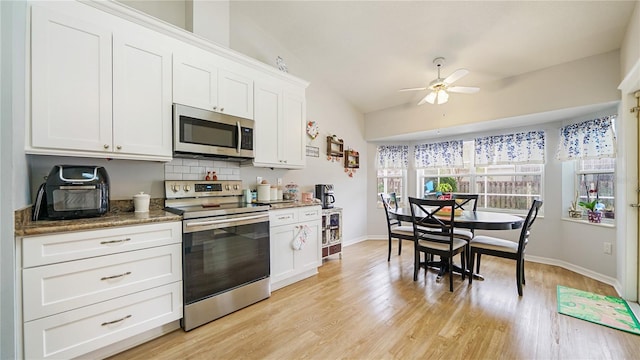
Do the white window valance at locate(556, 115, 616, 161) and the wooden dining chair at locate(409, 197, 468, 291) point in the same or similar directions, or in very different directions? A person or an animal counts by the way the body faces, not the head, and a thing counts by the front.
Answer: very different directions

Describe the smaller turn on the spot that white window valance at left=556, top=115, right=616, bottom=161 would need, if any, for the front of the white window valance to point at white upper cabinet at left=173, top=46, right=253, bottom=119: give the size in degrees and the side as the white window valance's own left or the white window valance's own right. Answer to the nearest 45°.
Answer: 0° — it already faces it

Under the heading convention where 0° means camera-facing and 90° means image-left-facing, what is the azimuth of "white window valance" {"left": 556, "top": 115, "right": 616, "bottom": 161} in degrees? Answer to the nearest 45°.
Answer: approximately 45°

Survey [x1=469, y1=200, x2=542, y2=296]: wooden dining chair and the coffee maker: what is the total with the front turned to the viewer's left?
1

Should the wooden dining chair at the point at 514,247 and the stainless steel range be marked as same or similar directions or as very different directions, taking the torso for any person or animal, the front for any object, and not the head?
very different directions

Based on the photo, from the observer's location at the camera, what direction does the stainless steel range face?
facing the viewer and to the right of the viewer

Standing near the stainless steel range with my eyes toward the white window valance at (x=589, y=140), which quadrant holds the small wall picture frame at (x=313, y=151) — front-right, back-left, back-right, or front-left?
front-left

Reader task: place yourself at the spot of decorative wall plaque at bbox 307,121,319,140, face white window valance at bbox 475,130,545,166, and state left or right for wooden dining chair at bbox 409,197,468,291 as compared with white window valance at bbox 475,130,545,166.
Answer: right

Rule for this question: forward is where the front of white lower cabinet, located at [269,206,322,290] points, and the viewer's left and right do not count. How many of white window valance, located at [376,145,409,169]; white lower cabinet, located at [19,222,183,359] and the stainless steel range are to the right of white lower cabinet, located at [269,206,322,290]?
2

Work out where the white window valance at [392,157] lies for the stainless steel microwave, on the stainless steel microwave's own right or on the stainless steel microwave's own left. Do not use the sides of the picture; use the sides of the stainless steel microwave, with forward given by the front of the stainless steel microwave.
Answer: on the stainless steel microwave's own left
